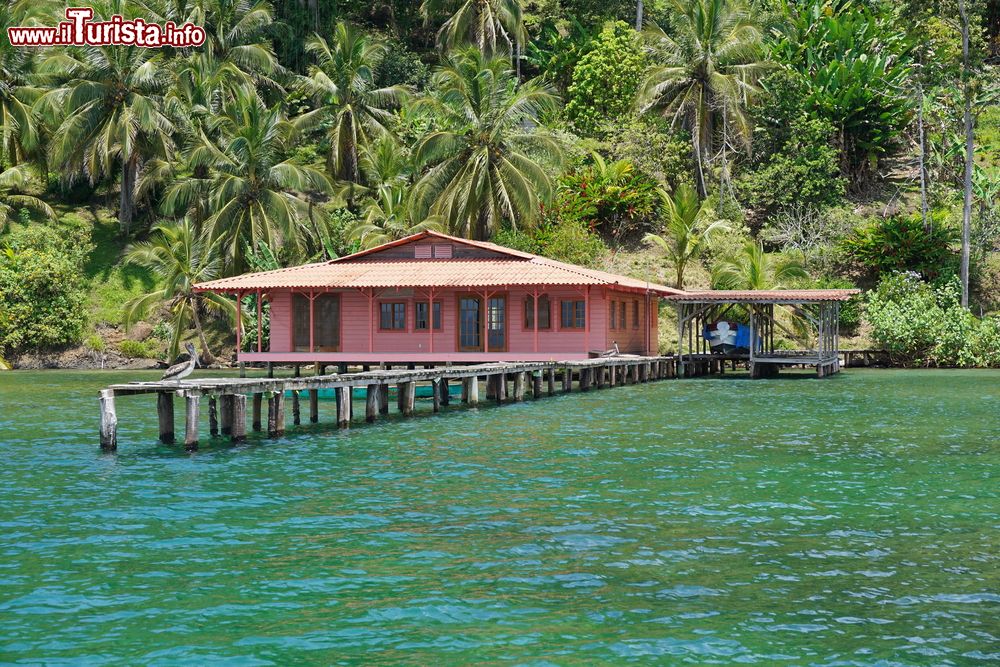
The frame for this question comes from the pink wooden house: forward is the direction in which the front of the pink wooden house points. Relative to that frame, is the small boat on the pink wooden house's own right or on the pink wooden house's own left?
on the pink wooden house's own left

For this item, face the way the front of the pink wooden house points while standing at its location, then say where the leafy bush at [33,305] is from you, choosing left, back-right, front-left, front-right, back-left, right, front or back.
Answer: back-right

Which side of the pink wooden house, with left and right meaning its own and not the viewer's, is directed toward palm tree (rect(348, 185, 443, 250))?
back

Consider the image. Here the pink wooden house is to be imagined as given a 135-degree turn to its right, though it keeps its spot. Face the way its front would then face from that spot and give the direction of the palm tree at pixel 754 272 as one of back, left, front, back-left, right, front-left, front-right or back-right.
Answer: right

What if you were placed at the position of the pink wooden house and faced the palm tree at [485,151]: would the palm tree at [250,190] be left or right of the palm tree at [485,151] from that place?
left

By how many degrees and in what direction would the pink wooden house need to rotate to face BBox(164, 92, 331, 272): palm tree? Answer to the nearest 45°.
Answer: approximately 135° to its right

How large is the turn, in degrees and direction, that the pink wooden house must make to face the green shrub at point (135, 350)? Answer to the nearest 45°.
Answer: approximately 135° to its right

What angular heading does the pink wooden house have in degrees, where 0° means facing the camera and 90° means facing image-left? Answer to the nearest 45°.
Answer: approximately 0°
